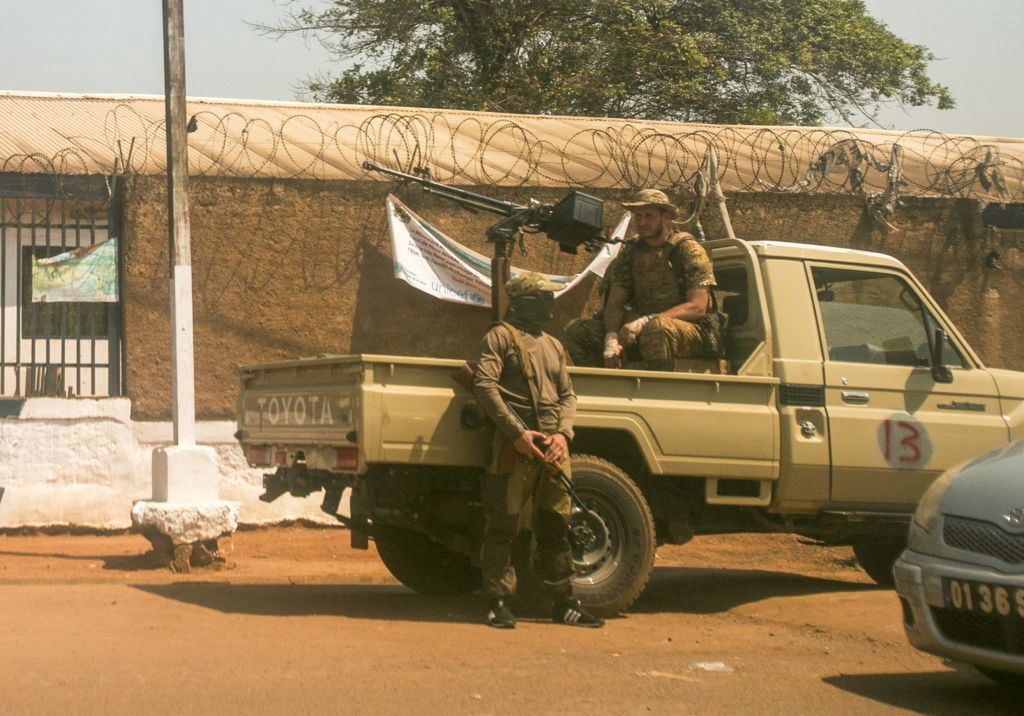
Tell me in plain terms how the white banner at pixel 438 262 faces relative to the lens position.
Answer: facing the viewer

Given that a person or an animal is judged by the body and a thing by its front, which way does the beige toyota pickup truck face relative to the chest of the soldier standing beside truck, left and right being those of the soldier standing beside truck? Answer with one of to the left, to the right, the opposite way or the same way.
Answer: to the left

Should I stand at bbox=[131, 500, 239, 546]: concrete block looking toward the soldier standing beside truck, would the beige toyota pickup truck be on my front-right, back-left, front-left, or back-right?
front-left

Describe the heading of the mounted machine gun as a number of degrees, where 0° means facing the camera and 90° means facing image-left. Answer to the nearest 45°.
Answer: approximately 90°

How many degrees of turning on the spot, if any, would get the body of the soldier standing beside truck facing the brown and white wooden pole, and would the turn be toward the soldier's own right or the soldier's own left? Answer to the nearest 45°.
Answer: approximately 180°

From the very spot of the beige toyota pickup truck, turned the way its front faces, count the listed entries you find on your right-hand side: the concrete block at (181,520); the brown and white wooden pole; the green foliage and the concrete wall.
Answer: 0

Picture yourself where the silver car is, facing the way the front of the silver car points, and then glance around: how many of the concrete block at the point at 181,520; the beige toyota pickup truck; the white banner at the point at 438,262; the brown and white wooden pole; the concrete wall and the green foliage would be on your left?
0

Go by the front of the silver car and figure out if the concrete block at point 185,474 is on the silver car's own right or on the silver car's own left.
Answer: on the silver car's own right

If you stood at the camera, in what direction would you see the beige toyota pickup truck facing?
facing away from the viewer and to the right of the viewer

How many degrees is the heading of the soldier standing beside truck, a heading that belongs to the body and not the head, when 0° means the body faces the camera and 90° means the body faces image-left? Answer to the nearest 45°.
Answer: approximately 315°

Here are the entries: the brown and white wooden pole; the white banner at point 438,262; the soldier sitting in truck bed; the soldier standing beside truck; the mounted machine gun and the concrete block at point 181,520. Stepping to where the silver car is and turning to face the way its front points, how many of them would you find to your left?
0

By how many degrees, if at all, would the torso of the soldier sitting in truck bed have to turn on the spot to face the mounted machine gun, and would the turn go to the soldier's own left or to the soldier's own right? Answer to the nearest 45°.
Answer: approximately 45° to the soldier's own right

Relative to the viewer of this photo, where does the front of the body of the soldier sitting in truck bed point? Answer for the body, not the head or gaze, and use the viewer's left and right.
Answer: facing the viewer and to the left of the viewer

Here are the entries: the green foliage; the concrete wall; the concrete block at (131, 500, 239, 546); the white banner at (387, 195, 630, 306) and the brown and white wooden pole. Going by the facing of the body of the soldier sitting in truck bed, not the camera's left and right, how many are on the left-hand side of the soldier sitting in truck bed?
0

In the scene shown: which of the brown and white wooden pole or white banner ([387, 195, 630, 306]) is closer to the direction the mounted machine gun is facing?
the brown and white wooden pole

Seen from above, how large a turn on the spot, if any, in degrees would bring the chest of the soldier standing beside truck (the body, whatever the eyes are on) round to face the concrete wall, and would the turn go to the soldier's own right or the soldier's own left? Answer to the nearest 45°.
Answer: approximately 180°

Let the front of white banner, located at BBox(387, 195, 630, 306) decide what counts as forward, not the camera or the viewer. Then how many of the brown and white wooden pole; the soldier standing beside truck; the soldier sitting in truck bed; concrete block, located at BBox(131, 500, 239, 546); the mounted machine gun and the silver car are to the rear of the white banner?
0

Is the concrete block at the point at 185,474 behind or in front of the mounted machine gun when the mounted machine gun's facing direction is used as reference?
in front
